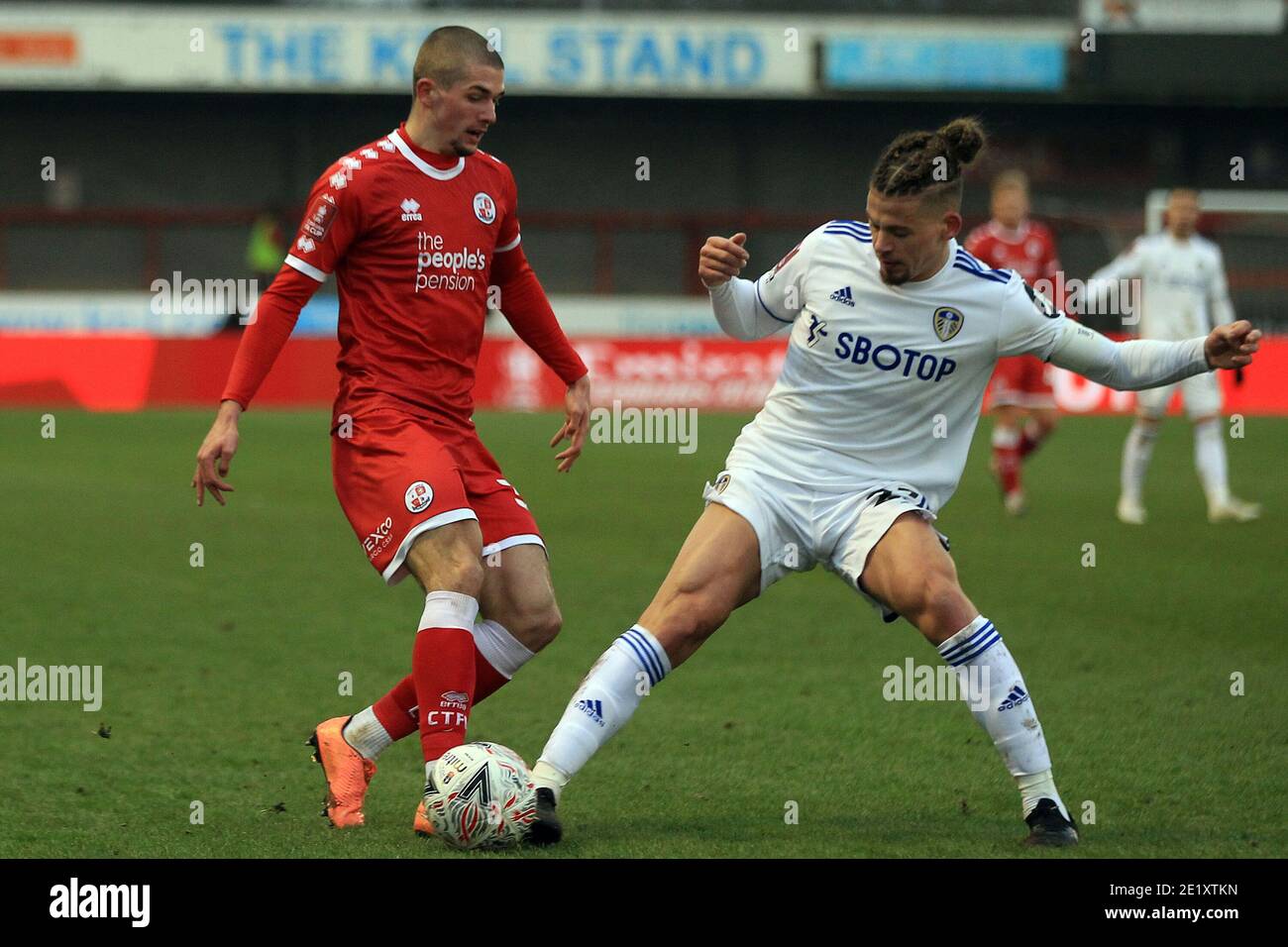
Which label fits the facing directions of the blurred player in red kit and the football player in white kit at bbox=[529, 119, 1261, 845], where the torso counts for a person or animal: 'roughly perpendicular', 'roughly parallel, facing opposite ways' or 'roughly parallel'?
roughly parallel

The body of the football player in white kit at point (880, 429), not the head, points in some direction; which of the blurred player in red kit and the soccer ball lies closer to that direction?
the soccer ball

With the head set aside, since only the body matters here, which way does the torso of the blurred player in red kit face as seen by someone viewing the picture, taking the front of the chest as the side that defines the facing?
toward the camera

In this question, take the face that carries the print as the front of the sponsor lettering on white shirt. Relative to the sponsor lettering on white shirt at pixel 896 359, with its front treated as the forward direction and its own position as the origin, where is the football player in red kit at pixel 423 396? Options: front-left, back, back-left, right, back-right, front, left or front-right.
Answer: right

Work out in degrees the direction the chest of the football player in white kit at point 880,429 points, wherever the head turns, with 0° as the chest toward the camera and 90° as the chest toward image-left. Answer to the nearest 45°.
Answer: approximately 0°

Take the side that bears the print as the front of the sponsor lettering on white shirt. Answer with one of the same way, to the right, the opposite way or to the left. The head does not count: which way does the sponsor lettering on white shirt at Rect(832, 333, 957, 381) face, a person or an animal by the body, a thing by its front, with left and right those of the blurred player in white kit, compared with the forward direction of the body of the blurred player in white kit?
the same way

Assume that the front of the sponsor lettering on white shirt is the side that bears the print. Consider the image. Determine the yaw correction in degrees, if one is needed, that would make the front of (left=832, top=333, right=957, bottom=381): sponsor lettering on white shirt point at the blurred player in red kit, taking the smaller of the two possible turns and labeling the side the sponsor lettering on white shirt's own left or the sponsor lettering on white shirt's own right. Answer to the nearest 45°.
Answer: approximately 180°

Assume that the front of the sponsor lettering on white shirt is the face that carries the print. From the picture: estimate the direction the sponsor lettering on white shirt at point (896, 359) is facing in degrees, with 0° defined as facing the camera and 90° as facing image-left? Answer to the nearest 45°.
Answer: approximately 0°

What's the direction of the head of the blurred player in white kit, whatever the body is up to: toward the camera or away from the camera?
toward the camera

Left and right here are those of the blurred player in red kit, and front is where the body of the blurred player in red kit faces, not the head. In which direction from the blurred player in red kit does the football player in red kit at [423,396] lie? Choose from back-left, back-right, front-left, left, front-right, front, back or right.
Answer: front

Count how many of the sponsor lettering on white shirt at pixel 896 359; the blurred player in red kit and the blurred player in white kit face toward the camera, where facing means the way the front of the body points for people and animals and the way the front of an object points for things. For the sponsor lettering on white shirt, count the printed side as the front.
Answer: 3

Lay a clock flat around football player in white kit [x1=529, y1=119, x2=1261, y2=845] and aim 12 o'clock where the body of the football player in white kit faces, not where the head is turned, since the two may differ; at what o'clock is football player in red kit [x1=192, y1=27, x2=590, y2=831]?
The football player in red kit is roughly at 3 o'clock from the football player in white kit.

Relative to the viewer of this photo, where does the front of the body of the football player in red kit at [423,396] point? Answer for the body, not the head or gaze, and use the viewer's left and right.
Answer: facing the viewer and to the right of the viewer

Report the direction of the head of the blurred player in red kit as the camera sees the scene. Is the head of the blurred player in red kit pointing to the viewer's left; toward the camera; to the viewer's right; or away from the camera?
toward the camera

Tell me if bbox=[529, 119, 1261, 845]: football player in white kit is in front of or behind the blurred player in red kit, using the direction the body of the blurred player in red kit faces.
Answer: in front

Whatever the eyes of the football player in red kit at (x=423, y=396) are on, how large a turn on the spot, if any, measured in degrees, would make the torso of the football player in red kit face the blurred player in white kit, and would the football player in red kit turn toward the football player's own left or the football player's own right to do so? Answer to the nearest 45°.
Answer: approximately 90° to the football player's own left

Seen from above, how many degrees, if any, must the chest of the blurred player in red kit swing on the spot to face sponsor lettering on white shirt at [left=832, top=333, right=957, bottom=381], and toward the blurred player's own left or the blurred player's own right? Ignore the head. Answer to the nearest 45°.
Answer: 0° — they already face it
